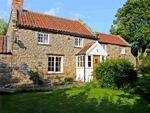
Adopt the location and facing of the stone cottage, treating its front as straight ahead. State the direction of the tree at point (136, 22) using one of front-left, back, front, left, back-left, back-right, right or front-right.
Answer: left

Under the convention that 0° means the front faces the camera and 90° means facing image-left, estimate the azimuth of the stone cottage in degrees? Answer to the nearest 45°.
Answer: approximately 315°

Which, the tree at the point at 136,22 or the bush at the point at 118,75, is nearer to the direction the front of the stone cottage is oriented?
the bush

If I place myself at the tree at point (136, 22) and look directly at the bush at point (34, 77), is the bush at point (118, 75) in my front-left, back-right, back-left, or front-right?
front-left

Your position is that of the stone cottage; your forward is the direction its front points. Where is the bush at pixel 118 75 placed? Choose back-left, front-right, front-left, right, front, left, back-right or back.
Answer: front
